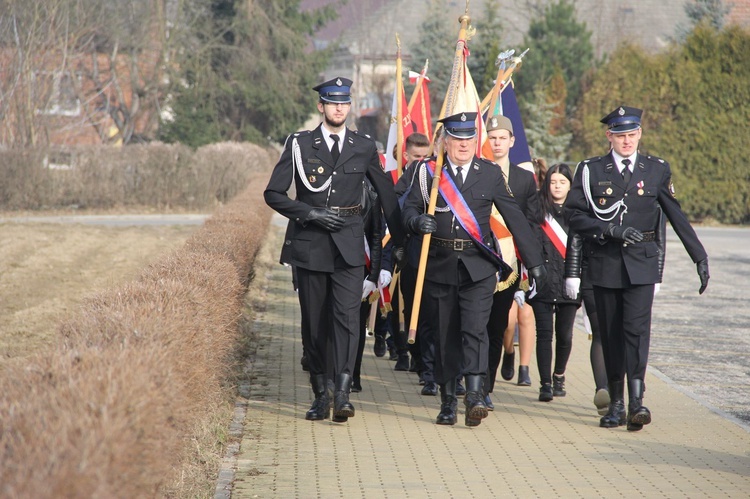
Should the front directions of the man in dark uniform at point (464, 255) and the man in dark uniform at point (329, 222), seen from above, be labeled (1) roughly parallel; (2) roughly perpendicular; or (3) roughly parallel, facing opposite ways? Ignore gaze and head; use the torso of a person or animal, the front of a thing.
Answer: roughly parallel

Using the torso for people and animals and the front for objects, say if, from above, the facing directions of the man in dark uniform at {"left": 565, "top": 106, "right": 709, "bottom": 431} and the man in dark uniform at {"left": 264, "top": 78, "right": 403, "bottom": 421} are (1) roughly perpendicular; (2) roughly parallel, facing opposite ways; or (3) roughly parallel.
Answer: roughly parallel

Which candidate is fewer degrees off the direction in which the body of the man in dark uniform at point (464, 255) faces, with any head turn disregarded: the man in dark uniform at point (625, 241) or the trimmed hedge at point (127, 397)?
the trimmed hedge

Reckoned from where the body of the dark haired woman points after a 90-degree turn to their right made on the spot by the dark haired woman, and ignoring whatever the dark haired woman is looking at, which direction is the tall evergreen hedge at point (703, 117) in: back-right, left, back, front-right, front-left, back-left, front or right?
right

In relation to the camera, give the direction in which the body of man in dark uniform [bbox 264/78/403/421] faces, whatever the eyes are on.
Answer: toward the camera

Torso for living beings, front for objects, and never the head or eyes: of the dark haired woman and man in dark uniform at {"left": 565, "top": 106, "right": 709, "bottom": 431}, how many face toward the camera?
2

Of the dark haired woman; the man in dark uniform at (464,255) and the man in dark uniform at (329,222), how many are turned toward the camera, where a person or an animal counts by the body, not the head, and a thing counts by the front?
3

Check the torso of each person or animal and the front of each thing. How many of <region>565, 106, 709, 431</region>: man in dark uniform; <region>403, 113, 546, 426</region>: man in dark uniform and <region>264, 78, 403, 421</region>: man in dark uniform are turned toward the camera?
3

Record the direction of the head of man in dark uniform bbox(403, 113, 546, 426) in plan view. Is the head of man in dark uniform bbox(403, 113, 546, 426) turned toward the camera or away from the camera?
toward the camera

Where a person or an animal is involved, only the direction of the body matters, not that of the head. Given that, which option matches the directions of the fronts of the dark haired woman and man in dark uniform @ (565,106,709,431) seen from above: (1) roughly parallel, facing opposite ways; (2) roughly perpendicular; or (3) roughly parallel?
roughly parallel

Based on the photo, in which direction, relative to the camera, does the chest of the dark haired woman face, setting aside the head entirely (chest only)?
toward the camera

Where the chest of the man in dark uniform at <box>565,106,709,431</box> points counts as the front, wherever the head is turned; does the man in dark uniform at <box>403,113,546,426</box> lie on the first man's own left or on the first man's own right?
on the first man's own right

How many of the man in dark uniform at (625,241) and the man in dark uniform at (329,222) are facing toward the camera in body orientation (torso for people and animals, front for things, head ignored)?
2

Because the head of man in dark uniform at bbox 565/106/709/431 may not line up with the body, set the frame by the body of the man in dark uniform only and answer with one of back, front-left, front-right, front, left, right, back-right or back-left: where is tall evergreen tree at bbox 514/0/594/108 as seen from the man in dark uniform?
back

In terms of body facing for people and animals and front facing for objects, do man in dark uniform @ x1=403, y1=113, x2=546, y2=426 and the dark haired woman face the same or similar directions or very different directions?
same or similar directions
